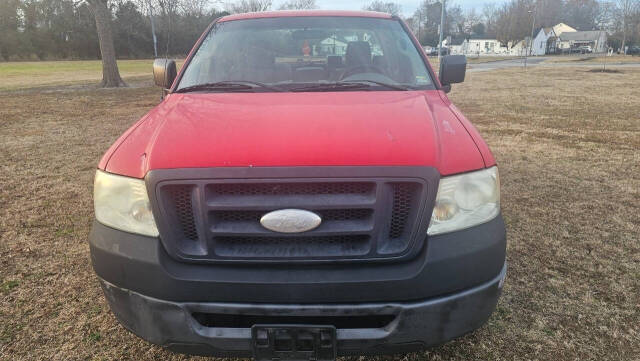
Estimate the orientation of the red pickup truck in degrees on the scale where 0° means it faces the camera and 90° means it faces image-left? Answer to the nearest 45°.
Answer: approximately 0°
